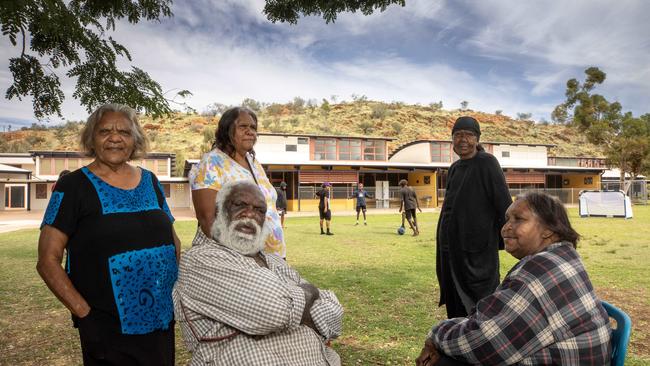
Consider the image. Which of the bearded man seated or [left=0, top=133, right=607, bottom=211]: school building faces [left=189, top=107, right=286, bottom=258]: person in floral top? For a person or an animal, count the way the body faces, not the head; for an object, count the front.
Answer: the school building

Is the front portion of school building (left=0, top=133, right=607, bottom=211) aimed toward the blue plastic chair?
yes

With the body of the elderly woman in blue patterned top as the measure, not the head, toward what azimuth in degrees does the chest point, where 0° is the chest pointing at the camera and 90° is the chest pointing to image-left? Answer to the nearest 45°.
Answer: approximately 315°

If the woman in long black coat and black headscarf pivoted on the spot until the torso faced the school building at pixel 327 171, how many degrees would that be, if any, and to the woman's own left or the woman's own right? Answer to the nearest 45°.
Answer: approximately 135° to the woman's own right

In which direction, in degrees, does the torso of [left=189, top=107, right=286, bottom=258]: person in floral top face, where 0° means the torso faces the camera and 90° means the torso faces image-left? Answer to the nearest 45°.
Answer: approximately 315°

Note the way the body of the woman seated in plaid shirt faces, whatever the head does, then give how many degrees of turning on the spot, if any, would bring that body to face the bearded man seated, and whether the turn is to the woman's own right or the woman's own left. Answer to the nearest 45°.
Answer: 0° — they already face them

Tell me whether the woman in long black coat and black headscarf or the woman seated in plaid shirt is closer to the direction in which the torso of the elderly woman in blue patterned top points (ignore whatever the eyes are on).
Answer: the woman seated in plaid shirt

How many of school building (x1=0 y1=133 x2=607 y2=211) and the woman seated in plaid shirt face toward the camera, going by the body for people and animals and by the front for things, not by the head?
1
